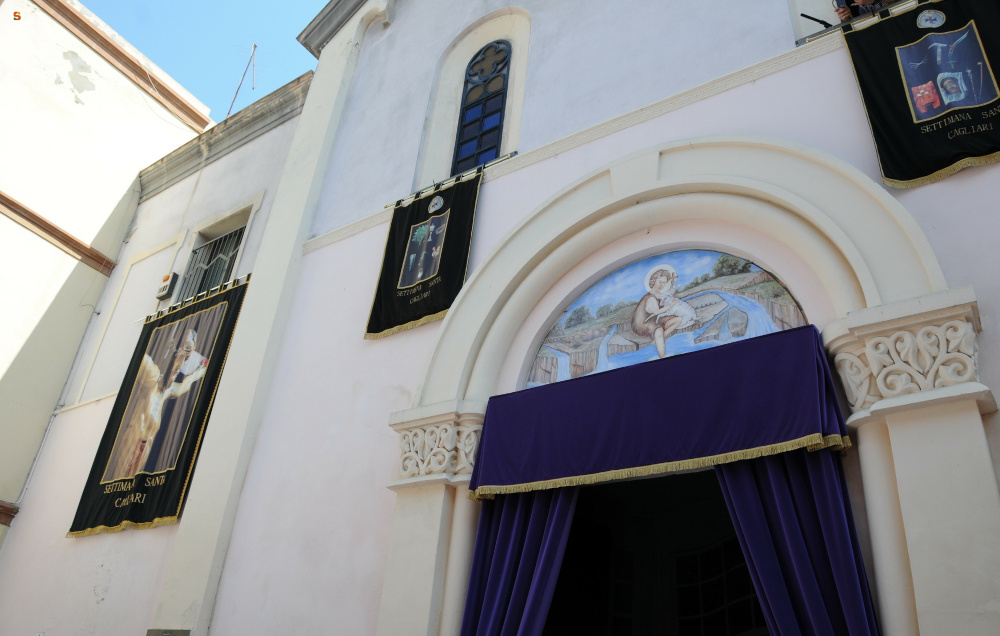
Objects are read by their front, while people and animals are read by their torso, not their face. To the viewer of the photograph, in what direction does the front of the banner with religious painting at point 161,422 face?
facing the viewer and to the left of the viewer

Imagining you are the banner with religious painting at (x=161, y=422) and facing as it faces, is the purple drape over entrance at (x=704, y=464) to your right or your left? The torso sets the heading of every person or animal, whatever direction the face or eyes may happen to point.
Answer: on your left

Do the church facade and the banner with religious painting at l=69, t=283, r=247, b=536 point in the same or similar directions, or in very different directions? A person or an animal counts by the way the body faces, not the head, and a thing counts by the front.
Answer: same or similar directions

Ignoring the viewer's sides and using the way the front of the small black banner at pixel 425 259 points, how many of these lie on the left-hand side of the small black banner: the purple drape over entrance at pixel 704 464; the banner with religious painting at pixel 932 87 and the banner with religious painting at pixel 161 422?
2

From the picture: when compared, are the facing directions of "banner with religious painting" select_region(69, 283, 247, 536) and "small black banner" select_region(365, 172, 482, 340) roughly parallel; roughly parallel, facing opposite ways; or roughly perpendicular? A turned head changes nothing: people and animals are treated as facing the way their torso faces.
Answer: roughly parallel

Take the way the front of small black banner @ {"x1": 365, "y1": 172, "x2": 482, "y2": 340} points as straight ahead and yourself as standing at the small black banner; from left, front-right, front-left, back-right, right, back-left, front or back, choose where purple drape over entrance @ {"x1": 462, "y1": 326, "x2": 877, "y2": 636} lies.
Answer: left

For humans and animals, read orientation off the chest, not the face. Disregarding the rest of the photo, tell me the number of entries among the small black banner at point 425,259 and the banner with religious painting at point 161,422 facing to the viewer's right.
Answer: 0

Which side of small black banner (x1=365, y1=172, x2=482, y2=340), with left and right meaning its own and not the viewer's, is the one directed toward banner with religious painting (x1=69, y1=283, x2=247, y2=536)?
right

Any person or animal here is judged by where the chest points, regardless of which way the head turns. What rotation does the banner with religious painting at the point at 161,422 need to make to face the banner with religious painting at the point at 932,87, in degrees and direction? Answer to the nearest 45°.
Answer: approximately 90° to its left

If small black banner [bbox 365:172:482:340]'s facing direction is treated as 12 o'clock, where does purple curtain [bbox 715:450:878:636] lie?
The purple curtain is roughly at 9 o'clock from the small black banner.

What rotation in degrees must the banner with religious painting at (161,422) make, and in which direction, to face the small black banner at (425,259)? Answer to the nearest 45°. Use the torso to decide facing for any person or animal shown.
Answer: approximately 90° to its left
